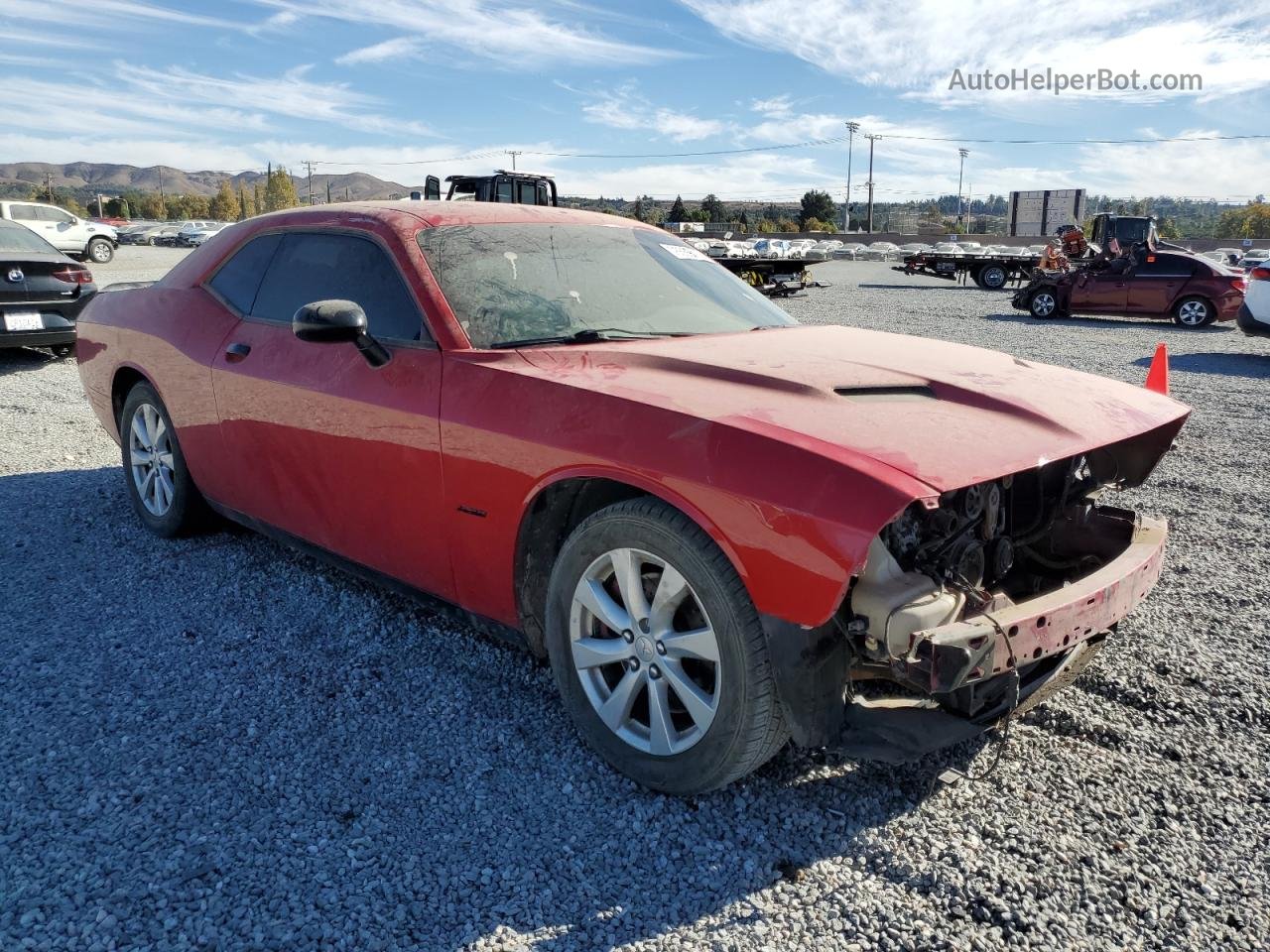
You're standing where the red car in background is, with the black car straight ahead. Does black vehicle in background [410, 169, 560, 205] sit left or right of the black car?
right

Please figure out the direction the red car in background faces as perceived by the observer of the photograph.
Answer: facing to the left of the viewer

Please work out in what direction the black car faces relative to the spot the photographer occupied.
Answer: facing away from the viewer and to the left of the viewer

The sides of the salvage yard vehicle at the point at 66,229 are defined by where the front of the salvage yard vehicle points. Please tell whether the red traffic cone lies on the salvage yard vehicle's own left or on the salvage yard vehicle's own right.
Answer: on the salvage yard vehicle's own right

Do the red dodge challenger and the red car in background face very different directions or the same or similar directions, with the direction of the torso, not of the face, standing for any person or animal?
very different directions

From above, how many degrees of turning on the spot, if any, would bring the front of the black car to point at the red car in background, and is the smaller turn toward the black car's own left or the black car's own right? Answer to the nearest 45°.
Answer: approximately 135° to the black car's own right

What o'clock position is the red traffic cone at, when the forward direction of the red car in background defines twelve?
The red traffic cone is roughly at 9 o'clock from the red car in background.

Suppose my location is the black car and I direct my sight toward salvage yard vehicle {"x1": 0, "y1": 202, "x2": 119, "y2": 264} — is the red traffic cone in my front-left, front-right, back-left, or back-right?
back-right

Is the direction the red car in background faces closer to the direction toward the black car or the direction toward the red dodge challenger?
the black car

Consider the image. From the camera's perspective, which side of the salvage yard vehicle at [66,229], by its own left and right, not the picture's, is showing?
right
